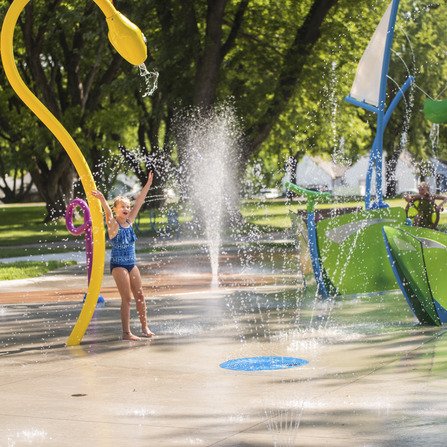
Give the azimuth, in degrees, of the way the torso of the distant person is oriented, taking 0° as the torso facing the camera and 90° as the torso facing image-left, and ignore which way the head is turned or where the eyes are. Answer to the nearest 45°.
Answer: approximately 0°

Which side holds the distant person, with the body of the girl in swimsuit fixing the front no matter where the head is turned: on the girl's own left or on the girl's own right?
on the girl's own left

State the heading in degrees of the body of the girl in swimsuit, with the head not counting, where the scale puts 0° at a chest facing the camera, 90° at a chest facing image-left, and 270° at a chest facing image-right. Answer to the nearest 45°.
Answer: approximately 315°

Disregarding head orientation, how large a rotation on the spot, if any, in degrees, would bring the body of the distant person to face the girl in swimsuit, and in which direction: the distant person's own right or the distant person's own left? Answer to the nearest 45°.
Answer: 0° — they already face them

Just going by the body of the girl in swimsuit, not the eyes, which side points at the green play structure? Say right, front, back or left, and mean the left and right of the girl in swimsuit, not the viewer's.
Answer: left

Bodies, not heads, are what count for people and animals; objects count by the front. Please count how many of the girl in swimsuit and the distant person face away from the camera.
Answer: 0

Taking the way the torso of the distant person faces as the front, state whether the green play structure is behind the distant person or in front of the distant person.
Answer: in front

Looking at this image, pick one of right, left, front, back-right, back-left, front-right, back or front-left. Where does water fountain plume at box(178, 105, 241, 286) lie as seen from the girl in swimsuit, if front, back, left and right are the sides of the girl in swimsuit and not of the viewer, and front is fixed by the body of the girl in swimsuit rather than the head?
back-left

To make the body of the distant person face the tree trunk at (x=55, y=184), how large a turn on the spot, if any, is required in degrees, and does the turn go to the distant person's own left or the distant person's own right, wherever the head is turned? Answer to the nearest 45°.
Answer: approximately 135° to the distant person's own right
